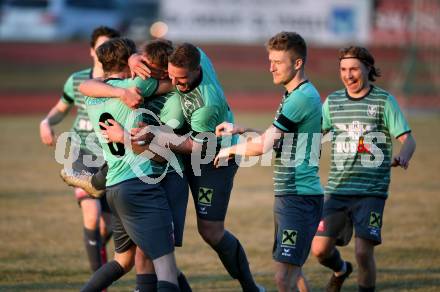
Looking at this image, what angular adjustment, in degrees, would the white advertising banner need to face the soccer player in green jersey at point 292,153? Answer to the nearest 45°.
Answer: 0° — it already faces them

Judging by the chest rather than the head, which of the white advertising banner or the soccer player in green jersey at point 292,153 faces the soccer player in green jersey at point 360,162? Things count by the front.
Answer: the white advertising banner

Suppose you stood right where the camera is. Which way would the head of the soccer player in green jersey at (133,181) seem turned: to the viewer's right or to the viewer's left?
to the viewer's right

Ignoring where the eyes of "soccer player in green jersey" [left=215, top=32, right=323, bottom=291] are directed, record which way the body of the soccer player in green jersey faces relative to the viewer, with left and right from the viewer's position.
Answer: facing to the left of the viewer

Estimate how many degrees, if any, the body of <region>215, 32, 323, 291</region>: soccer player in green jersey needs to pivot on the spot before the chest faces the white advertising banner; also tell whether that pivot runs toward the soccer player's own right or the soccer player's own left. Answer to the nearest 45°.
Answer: approximately 90° to the soccer player's own right

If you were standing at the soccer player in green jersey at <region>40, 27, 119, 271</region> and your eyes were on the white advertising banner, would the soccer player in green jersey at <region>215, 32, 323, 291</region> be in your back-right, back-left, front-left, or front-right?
back-right

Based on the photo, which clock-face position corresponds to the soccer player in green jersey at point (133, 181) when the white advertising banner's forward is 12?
The soccer player in green jersey is roughly at 12 o'clock from the white advertising banner.

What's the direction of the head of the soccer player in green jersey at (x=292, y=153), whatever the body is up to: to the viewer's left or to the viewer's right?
to the viewer's left
